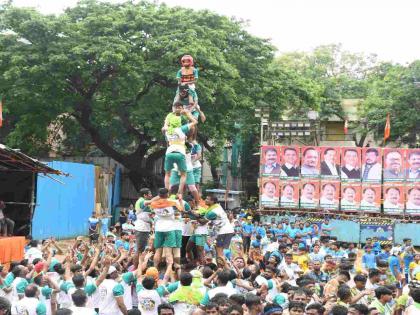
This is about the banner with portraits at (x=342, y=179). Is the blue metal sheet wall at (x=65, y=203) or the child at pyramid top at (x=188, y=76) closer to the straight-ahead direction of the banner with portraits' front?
the child at pyramid top

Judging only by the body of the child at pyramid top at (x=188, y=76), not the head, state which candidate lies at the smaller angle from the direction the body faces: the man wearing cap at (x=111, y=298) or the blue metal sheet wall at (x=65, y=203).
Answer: the man wearing cap

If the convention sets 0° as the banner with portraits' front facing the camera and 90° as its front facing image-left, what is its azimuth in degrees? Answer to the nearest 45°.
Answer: approximately 0°

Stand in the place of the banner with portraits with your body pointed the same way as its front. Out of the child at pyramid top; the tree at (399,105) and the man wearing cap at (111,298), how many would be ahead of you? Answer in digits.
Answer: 2

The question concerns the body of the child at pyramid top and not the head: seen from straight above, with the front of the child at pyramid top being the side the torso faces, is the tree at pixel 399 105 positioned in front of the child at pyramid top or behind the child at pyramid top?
behind

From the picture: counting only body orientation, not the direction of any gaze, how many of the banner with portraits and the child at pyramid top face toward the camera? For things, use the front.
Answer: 2

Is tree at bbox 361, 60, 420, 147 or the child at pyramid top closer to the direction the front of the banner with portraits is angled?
the child at pyramid top

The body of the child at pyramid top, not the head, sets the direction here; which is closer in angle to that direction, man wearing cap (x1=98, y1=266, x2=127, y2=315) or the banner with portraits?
the man wearing cap

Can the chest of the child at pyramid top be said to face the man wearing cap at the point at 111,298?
yes

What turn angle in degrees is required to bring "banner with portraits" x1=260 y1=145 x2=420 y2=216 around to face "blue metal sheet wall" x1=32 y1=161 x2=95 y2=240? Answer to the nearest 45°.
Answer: approximately 45° to its right

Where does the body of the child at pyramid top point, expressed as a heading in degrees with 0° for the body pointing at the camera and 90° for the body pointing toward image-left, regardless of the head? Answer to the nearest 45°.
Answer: approximately 0°

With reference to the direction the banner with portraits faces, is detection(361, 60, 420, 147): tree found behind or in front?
behind

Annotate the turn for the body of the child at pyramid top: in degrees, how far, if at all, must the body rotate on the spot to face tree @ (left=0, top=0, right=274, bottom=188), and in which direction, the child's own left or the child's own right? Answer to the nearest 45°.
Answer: approximately 180°
